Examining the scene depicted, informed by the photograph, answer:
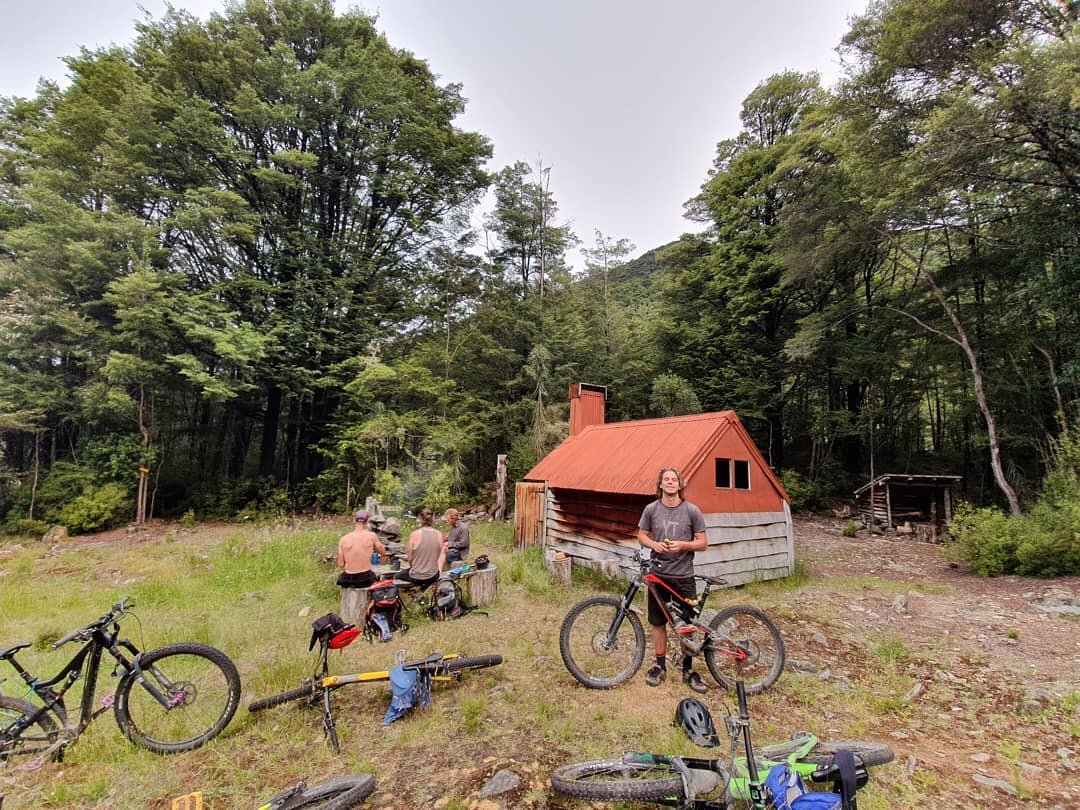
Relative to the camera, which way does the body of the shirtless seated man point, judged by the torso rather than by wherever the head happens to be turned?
away from the camera

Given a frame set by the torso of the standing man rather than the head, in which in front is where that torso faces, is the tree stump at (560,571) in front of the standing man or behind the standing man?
behind

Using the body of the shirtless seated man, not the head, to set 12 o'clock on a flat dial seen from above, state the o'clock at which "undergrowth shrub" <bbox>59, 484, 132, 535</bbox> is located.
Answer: The undergrowth shrub is roughly at 11 o'clock from the shirtless seated man.

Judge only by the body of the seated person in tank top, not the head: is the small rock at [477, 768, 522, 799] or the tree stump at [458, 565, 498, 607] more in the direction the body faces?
the tree stump

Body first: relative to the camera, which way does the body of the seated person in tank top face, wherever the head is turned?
away from the camera

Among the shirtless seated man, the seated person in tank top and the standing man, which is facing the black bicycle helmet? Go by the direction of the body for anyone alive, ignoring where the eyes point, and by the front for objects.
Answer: the standing man

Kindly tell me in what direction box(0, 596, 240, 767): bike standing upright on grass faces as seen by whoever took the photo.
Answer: facing to the right of the viewer
